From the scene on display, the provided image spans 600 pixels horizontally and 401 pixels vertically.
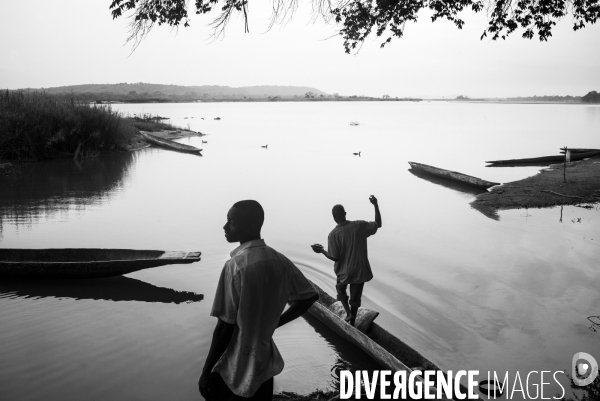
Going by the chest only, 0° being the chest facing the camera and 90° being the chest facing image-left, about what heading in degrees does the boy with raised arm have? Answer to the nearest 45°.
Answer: approximately 180°

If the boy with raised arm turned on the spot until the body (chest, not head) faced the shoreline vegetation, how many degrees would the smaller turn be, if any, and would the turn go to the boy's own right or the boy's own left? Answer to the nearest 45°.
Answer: approximately 45° to the boy's own left
